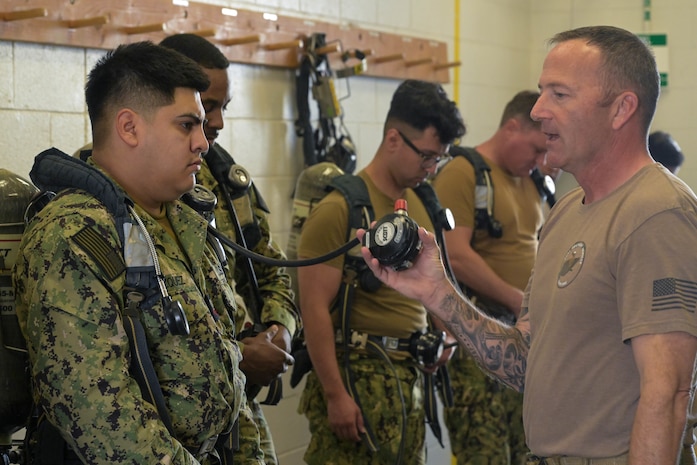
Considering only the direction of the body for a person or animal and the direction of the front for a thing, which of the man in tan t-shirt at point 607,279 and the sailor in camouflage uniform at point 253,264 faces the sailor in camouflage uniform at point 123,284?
the man in tan t-shirt

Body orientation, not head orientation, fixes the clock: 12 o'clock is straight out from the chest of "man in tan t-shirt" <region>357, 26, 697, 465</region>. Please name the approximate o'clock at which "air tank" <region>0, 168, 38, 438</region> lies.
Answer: The air tank is roughly at 12 o'clock from the man in tan t-shirt.

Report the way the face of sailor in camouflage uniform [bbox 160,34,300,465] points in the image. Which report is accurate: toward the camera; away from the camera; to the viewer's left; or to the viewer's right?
to the viewer's right

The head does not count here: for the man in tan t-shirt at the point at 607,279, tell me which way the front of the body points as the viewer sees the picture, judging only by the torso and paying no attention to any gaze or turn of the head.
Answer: to the viewer's left

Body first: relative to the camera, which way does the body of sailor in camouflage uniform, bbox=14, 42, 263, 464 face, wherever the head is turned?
to the viewer's right

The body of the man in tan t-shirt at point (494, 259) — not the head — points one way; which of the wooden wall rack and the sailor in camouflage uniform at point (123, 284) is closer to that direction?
the sailor in camouflage uniform

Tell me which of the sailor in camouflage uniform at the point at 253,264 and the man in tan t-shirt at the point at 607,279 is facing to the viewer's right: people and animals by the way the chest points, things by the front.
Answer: the sailor in camouflage uniform

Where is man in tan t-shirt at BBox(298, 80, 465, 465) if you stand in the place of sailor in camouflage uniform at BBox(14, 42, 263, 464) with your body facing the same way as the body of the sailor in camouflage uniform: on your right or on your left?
on your left

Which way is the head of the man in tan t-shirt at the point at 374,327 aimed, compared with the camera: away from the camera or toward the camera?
toward the camera

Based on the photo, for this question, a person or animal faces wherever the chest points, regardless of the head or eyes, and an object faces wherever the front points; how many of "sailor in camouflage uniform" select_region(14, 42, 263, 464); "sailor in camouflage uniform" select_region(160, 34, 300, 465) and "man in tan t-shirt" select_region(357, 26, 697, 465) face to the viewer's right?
2

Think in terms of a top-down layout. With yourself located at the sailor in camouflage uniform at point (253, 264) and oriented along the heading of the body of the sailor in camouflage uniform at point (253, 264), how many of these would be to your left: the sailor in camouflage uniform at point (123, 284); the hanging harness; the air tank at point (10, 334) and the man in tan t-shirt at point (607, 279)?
1

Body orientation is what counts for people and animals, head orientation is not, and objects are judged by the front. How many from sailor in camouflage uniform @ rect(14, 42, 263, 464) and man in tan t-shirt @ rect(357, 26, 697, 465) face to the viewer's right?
1

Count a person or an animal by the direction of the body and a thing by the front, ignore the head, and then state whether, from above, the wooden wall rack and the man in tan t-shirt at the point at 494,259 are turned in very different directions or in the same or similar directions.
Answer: same or similar directions
